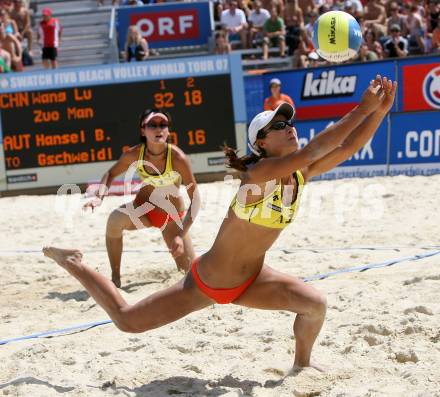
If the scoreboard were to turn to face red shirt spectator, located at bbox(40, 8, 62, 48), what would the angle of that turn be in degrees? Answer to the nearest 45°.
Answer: approximately 180°

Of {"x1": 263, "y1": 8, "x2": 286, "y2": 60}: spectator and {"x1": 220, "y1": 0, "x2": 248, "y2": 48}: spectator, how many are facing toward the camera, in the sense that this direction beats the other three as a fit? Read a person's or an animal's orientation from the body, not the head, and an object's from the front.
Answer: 2

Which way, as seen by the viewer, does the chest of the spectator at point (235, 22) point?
toward the camera

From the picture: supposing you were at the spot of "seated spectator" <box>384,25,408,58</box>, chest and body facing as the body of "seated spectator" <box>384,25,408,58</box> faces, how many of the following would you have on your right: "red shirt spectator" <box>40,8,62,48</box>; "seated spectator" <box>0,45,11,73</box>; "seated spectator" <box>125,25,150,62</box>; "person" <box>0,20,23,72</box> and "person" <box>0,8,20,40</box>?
5

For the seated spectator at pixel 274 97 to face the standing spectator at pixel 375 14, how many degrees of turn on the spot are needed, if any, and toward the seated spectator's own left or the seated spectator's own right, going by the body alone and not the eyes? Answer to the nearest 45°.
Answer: approximately 135° to the seated spectator's own left

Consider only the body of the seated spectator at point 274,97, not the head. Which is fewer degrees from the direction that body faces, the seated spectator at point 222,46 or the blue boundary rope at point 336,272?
the blue boundary rope

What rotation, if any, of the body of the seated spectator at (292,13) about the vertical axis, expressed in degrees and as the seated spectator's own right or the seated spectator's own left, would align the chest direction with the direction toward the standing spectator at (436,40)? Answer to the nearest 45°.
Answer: approximately 45° to the seated spectator's own left

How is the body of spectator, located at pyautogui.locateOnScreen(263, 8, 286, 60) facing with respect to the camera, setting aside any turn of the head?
toward the camera

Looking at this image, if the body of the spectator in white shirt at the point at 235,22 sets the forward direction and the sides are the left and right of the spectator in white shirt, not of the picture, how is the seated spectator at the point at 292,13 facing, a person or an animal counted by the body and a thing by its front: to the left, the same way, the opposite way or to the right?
the same way

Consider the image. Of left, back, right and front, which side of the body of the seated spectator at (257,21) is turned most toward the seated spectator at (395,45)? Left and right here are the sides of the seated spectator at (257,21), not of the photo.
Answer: left

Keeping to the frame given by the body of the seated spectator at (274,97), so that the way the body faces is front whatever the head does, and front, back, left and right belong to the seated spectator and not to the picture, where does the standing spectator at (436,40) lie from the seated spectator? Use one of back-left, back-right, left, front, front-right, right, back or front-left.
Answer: back-left

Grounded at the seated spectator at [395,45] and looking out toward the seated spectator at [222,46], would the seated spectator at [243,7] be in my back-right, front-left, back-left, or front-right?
front-right

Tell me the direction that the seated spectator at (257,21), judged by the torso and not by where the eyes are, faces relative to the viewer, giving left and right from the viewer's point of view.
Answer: facing the viewer and to the left of the viewer

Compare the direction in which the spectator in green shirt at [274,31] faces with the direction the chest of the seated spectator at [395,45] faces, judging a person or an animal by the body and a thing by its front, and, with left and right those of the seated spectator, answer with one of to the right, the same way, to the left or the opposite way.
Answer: the same way

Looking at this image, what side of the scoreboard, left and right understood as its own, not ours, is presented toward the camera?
front

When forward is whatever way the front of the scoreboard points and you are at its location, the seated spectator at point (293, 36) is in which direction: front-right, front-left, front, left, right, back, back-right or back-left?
back-left
